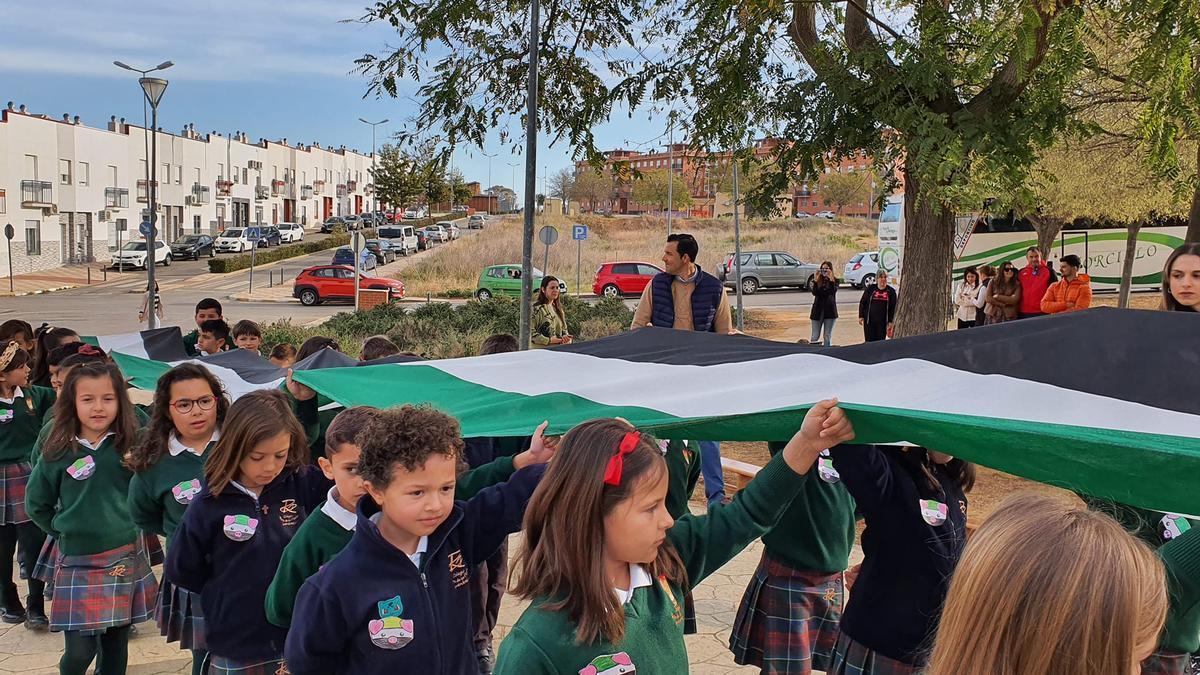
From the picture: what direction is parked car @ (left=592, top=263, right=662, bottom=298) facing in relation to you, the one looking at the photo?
facing to the right of the viewer

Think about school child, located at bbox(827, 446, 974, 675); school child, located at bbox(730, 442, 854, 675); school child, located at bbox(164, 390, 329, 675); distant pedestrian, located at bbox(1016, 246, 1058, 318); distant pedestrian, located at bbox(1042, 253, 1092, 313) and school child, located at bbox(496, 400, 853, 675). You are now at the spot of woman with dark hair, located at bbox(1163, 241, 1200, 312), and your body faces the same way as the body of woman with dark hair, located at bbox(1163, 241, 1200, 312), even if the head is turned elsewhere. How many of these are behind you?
2

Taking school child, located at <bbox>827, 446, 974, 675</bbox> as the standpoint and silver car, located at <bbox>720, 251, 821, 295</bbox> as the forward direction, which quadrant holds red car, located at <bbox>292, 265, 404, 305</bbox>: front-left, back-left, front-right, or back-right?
front-left

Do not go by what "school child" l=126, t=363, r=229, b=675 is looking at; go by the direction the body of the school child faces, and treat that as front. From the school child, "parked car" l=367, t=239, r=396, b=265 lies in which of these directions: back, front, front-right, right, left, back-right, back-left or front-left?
back-left

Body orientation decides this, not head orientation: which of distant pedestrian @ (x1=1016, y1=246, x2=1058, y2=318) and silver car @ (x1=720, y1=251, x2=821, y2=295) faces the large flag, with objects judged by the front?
the distant pedestrian

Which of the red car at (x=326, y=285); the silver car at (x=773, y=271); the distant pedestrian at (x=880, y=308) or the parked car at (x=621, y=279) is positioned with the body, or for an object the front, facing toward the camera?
the distant pedestrian

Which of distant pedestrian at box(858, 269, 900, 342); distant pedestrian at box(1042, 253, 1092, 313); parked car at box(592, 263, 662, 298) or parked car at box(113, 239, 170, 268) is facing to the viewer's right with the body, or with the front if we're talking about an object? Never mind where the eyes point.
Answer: parked car at box(592, 263, 662, 298)

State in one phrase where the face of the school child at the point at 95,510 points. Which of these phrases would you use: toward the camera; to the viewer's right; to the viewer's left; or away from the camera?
toward the camera

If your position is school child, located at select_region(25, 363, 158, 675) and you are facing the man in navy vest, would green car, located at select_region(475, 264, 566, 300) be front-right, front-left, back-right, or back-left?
front-left

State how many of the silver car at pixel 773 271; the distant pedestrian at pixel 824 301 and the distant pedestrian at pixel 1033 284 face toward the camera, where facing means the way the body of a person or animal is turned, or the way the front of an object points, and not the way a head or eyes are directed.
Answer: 2

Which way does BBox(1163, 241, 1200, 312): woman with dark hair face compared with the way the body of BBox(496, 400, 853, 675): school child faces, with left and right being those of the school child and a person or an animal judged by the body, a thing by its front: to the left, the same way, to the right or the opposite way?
to the right

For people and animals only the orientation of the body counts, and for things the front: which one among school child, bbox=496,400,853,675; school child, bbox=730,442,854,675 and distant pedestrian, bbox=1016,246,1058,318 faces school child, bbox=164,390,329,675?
the distant pedestrian

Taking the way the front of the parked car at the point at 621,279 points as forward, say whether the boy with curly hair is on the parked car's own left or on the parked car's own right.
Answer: on the parked car's own right

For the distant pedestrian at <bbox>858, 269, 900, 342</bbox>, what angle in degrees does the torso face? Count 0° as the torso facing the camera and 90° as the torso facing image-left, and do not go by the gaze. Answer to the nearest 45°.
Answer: approximately 0°

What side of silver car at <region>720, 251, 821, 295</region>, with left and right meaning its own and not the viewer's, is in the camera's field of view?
right
